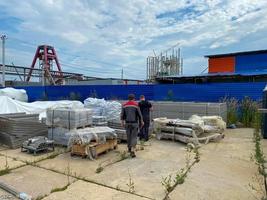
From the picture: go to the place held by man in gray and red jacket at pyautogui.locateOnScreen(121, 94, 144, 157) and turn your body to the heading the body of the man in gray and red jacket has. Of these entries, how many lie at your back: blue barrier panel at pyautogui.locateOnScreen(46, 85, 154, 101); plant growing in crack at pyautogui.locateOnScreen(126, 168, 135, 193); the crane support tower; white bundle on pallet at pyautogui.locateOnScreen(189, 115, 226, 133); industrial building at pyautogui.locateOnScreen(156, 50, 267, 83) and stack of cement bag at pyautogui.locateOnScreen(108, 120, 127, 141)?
1

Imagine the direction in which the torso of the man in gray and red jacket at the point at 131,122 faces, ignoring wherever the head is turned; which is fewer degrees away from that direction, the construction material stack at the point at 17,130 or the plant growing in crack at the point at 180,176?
the construction material stack

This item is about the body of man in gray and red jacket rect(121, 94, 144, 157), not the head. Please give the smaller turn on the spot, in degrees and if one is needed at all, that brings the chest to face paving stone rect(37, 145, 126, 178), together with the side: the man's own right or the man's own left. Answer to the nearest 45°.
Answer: approximately 135° to the man's own left

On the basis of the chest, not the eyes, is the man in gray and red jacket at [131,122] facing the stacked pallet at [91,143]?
no

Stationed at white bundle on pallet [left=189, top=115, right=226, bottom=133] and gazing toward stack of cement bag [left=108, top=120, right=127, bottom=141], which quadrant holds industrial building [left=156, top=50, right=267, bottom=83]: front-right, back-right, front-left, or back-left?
back-right

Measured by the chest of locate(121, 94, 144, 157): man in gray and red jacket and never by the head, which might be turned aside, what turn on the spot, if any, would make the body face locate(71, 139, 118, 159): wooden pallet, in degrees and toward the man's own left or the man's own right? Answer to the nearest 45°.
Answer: approximately 90° to the man's own left

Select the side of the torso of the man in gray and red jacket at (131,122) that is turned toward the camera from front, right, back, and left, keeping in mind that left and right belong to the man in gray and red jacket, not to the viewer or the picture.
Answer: back

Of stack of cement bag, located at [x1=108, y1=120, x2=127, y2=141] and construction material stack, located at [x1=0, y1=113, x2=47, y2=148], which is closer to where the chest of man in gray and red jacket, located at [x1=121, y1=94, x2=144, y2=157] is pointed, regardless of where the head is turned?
the stack of cement bag

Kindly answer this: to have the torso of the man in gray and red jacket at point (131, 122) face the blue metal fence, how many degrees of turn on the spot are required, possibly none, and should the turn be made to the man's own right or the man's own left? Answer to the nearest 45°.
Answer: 0° — they already face it

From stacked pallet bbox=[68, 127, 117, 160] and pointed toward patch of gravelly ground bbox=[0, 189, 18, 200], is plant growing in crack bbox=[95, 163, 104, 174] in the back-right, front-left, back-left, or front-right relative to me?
front-left
